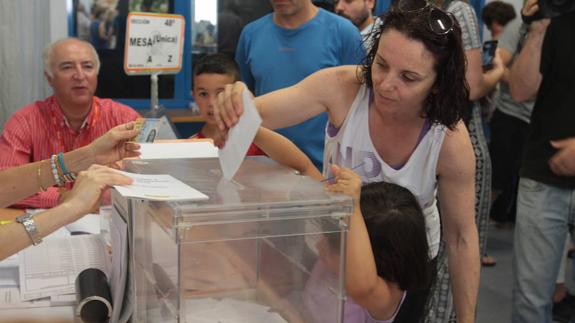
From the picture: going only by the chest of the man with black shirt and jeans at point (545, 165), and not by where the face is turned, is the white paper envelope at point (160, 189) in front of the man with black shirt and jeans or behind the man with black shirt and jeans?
in front

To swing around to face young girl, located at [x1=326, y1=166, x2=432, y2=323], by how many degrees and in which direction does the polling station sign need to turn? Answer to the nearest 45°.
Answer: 0° — it already faces them

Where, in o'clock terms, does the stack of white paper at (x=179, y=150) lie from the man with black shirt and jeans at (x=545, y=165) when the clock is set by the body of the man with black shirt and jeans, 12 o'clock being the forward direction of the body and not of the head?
The stack of white paper is roughly at 1 o'clock from the man with black shirt and jeans.

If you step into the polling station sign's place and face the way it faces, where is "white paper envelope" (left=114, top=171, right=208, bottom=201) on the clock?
The white paper envelope is roughly at 12 o'clock from the polling station sign.

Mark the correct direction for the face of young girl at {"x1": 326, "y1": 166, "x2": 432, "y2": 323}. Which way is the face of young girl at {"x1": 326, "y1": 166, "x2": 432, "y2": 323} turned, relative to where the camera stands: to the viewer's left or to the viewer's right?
to the viewer's left

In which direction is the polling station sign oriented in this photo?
toward the camera

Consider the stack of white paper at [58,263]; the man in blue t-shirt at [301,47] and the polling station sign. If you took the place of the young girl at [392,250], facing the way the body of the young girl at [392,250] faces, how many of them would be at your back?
0

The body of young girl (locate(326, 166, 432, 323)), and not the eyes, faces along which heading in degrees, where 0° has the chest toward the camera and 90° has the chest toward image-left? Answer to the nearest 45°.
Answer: approximately 135°

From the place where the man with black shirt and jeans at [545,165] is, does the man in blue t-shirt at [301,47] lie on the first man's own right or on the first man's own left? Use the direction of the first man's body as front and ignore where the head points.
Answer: on the first man's own right

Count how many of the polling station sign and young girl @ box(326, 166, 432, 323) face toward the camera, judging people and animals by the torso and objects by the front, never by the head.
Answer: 1

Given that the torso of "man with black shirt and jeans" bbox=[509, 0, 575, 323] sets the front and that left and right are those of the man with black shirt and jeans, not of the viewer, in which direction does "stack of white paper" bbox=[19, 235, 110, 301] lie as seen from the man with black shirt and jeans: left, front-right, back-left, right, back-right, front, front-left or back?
front-right

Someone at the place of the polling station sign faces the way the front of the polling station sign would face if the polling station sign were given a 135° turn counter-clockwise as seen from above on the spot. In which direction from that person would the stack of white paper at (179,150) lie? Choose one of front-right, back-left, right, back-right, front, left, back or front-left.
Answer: back-right
